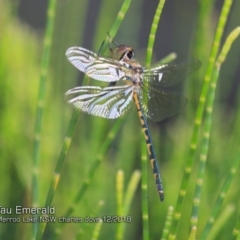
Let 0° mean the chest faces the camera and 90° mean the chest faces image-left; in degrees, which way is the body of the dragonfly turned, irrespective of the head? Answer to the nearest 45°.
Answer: approximately 135°
